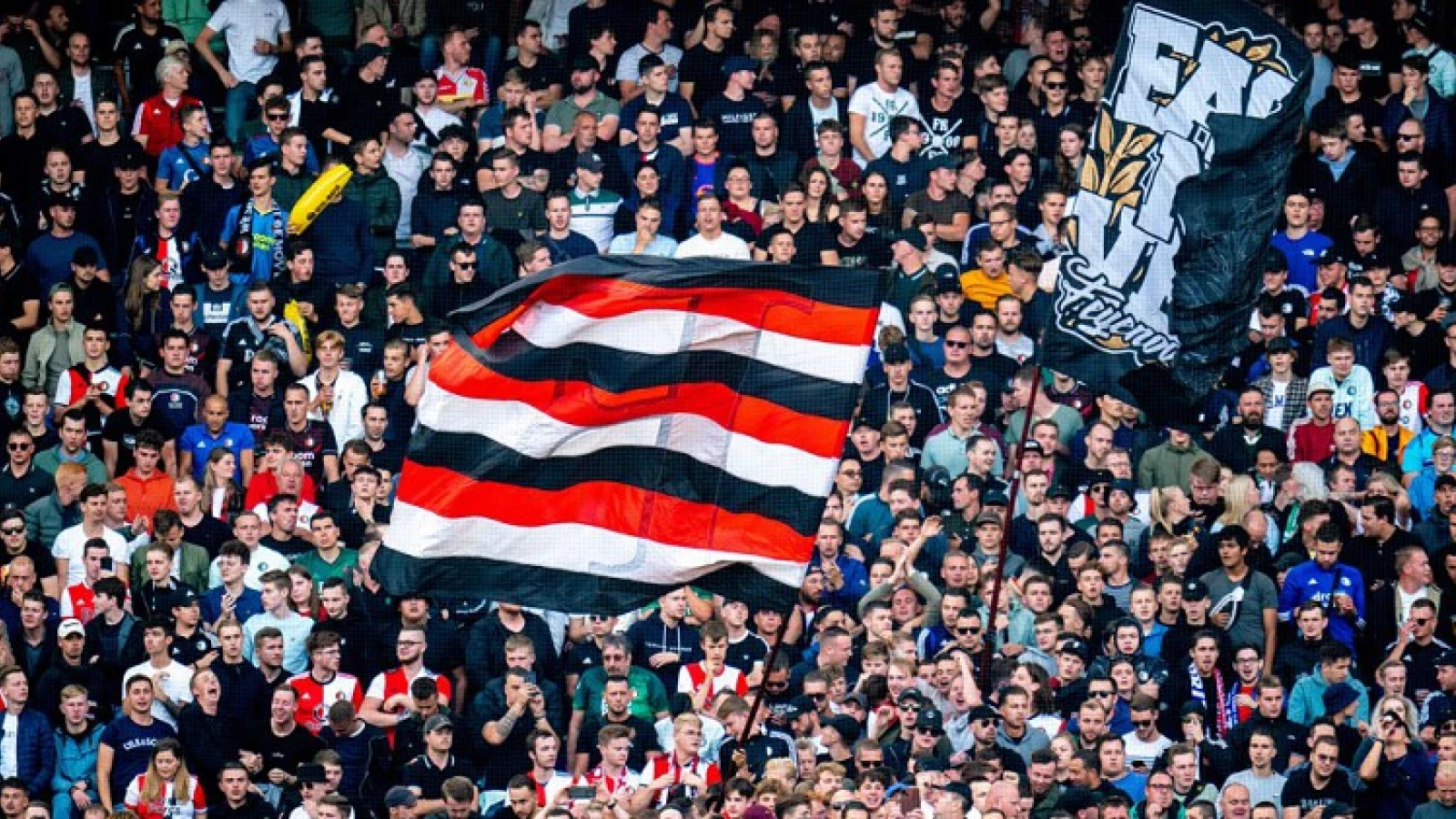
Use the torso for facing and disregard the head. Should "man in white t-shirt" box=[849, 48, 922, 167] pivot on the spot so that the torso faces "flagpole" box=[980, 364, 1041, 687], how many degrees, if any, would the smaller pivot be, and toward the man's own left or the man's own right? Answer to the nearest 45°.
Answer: approximately 45° to the man's own right

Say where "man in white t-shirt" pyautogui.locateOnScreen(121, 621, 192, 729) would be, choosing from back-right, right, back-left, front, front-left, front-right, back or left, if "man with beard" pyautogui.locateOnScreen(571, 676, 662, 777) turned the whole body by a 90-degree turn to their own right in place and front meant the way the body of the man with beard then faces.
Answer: front

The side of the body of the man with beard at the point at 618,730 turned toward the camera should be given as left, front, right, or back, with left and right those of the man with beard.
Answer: front

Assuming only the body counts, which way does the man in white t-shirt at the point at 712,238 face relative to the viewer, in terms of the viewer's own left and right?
facing the viewer

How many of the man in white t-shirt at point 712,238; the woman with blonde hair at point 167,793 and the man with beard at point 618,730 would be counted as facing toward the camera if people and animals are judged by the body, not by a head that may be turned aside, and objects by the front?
3

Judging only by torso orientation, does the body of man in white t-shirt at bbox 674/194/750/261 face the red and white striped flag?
yes

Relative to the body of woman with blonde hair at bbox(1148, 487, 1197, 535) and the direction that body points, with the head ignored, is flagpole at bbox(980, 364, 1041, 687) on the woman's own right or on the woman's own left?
on the woman's own right

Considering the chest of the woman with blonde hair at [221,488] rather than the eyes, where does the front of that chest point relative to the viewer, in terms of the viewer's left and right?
facing the viewer and to the right of the viewer

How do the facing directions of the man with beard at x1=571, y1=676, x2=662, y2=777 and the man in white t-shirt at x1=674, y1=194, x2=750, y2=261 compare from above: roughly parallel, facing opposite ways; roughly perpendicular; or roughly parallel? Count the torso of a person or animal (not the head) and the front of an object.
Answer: roughly parallel

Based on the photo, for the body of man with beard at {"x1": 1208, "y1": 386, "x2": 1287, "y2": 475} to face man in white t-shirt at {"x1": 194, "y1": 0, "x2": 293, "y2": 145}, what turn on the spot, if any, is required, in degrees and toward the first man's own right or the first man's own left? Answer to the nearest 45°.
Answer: approximately 90° to the first man's own right

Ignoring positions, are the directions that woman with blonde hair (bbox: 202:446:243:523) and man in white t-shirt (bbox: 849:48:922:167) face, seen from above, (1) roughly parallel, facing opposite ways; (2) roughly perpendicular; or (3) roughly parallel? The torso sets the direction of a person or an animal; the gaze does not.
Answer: roughly parallel

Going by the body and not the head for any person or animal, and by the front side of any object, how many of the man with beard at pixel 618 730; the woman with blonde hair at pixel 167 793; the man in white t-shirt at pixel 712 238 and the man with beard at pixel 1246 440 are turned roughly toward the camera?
4

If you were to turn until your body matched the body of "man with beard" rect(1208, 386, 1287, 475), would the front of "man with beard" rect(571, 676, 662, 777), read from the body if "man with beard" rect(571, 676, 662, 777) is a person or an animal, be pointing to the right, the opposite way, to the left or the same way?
the same way
